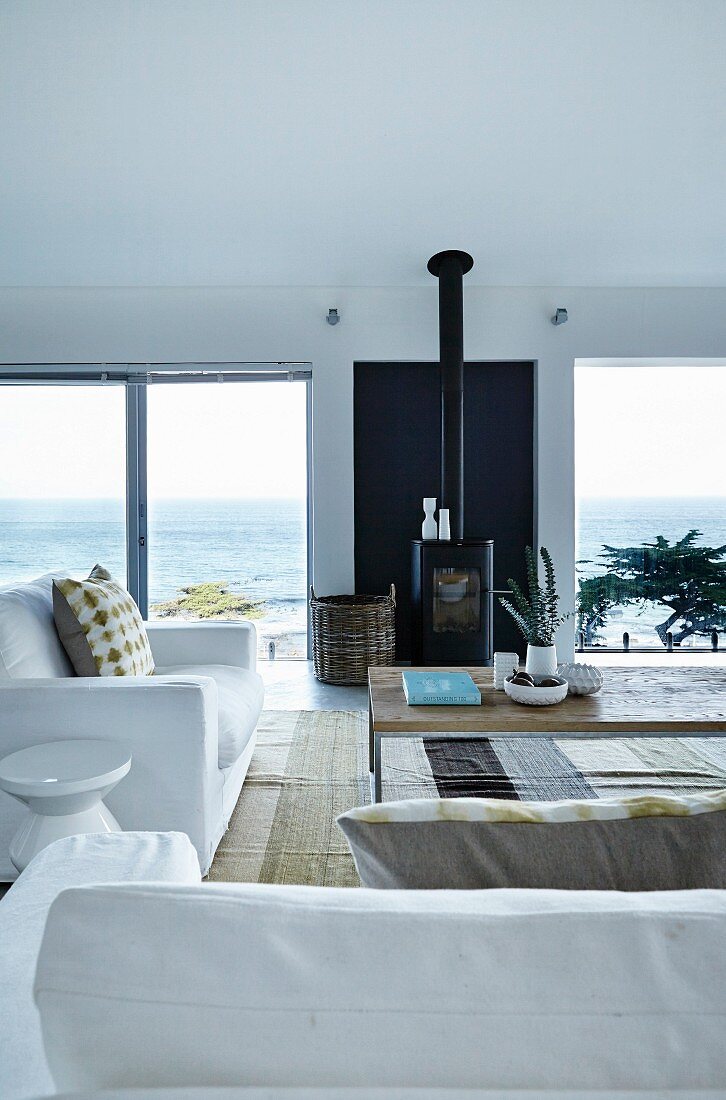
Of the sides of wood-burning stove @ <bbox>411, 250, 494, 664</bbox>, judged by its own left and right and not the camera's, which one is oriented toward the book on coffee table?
front

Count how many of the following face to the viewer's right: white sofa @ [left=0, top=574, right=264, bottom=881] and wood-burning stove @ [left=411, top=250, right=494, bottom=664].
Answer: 1

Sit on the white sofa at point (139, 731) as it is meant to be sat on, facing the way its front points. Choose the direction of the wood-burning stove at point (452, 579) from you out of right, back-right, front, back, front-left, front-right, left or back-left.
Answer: front-left

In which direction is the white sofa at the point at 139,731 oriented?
to the viewer's right

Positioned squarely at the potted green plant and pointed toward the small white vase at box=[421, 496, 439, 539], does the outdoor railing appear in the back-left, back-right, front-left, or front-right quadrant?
front-right

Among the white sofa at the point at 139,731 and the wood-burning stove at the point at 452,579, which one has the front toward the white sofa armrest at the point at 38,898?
the wood-burning stove

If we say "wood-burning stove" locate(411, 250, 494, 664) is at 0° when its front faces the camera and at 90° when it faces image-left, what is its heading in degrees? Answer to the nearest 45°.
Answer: approximately 0°

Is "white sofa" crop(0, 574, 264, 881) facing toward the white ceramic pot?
yes

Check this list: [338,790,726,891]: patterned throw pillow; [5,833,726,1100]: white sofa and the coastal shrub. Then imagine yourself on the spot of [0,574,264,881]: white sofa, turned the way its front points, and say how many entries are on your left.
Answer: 1

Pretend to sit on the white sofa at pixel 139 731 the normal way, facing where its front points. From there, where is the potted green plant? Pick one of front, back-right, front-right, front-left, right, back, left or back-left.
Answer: front

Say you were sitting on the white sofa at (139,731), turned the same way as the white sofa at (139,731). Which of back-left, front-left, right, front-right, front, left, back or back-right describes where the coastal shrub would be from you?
left

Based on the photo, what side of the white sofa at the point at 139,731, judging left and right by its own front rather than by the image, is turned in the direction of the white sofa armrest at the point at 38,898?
right

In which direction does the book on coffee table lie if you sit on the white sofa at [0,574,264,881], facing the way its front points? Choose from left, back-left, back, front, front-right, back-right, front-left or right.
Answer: front
